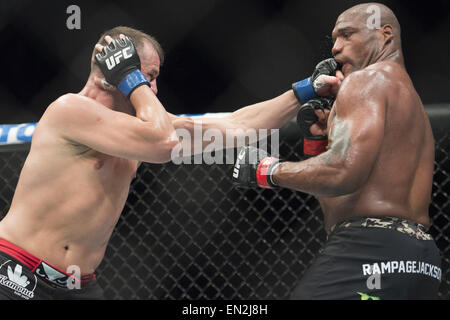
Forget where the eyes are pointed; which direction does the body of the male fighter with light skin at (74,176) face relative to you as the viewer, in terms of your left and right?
facing the viewer and to the right of the viewer
